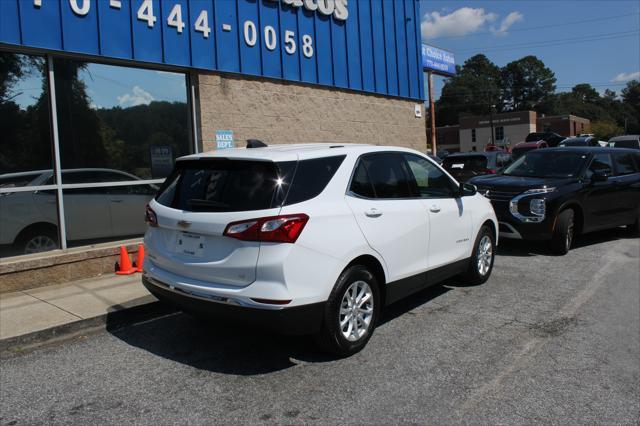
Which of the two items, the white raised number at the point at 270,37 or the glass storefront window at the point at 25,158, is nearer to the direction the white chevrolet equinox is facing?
the white raised number

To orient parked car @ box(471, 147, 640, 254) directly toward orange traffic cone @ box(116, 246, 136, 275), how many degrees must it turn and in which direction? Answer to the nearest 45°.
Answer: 0° — it already faces it

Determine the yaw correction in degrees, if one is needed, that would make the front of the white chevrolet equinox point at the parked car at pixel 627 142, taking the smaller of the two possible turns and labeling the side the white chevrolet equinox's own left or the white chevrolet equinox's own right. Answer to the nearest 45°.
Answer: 0° — it already faces it

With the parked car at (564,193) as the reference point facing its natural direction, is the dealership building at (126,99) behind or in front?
in front

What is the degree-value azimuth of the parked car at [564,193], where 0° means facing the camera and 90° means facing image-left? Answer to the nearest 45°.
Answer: approximately 45°

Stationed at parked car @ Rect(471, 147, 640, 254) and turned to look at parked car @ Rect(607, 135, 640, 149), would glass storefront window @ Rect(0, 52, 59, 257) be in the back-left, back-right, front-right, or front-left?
back-left

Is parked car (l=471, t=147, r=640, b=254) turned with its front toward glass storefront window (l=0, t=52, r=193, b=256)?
yes

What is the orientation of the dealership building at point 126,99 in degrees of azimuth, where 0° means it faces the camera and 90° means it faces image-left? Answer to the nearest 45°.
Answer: approximately 315°

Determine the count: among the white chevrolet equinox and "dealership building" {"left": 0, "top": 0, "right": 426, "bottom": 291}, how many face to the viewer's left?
0

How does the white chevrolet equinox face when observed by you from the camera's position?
facing away from the viewer and to the right of the viewer

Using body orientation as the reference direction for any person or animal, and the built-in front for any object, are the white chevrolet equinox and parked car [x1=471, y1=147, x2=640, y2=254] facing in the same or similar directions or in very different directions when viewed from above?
very different directions

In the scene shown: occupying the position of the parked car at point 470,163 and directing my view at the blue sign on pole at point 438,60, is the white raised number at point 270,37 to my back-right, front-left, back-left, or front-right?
back-left

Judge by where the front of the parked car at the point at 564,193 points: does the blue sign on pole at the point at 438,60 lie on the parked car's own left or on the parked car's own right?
on the parked car's own right

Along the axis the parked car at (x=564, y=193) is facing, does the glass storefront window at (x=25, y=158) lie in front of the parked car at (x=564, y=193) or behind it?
in front
